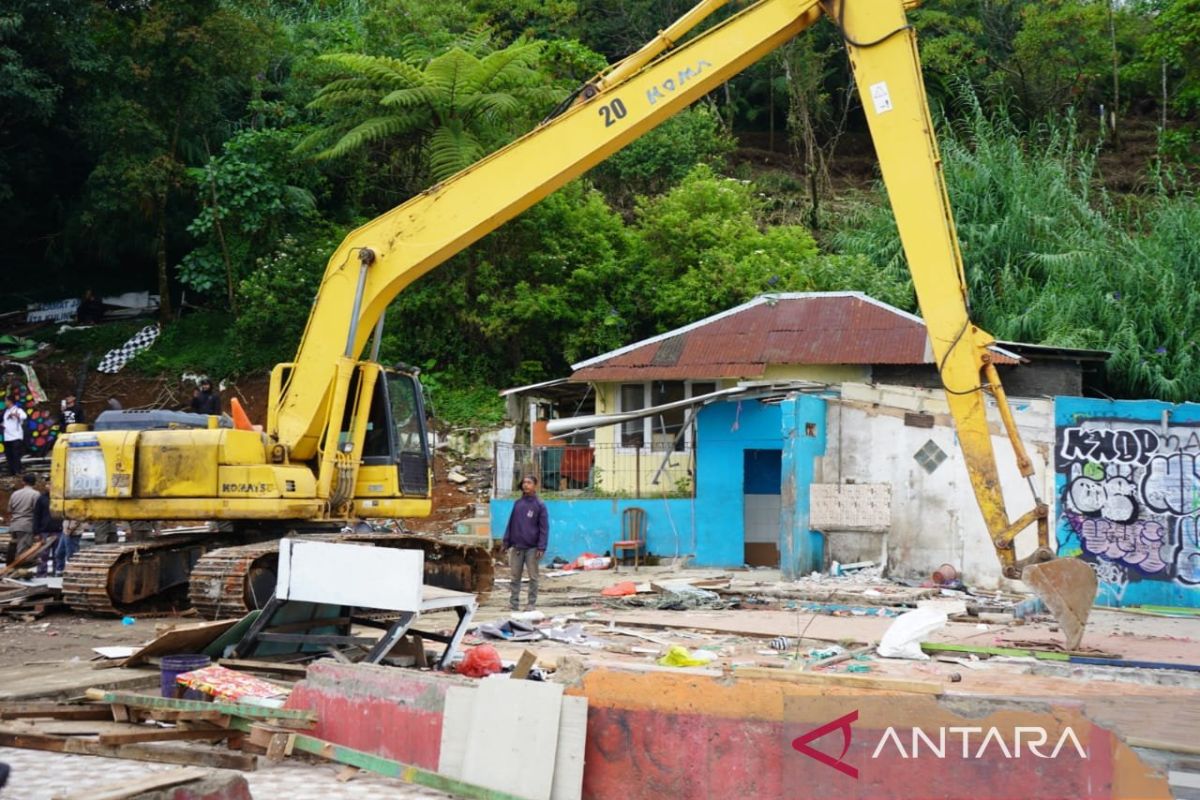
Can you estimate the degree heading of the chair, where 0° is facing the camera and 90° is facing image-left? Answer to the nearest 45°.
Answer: approximately 45°

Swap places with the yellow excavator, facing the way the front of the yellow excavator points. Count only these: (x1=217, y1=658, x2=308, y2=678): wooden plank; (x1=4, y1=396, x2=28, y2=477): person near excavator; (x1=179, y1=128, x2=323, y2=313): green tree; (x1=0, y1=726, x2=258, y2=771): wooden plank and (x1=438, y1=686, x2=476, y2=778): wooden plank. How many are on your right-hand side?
3

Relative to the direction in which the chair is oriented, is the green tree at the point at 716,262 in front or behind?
behind

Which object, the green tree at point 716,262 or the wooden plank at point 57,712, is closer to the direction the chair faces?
the wooden plank

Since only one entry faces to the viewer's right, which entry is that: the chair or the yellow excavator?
the yellow excavator

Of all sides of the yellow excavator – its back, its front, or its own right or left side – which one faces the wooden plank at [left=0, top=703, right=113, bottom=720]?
right

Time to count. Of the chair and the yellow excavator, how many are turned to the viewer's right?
1

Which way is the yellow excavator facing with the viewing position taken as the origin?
facing to the right of the viewer

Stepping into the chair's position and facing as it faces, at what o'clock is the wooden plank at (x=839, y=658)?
The wooden plank is roughly at 10 o'clock from the chair.

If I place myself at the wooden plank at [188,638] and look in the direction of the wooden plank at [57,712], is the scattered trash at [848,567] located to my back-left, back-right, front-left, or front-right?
back-left

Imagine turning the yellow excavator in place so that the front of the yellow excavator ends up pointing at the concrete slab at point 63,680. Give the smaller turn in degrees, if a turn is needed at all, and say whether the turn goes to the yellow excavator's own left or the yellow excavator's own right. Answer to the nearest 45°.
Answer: approximately 135° to the yellow excavator's own right

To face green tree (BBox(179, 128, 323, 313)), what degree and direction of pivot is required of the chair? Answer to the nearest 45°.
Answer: approximately 90° to its right
